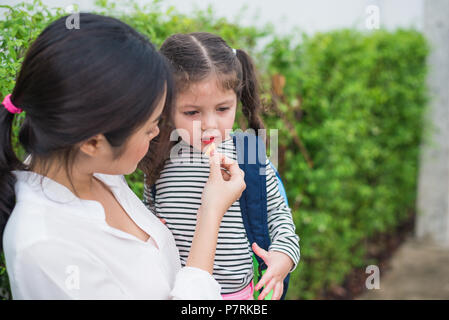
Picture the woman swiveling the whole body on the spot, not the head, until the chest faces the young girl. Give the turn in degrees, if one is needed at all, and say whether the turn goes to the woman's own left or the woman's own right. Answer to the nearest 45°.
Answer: approximately 45° to the woman's own left

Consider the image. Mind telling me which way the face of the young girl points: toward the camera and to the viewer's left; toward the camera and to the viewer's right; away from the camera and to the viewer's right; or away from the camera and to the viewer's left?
toward the camera and to the viewer's left

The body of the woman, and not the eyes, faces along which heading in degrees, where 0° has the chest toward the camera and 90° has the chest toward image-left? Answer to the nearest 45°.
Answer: approximately 270°

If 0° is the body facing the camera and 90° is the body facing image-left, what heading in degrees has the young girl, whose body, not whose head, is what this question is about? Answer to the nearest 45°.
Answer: approximately 0°

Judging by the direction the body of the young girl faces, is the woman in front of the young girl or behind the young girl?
in front

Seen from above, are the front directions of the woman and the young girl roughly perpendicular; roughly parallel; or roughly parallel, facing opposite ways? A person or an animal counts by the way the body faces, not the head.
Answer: roughly perpendicular

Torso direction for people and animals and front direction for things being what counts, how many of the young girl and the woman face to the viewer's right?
1

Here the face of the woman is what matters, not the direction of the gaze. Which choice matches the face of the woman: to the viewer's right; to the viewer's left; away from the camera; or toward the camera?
to the viewer's right

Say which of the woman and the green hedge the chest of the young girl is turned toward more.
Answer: the woman

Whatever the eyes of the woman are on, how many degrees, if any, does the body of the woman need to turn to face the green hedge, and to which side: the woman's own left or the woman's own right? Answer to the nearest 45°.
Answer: approximately 45° to the woman's own left
